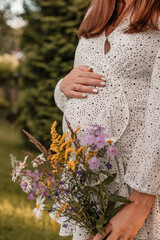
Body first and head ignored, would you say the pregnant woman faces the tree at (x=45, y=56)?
no

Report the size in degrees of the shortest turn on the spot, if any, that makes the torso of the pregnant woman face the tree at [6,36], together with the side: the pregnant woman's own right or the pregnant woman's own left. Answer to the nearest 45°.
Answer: approximately 135° to the pregnant woman's own right
